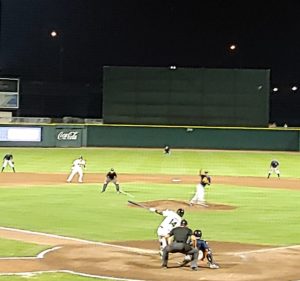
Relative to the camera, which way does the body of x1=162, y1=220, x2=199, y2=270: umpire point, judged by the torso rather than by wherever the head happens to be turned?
away from the camera

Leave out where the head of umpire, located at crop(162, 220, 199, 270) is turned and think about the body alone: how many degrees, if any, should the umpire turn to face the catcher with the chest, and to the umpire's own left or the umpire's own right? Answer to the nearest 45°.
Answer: approximately 45° to the umpire's own right

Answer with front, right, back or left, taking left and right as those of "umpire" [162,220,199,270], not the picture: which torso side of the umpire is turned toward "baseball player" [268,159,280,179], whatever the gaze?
front

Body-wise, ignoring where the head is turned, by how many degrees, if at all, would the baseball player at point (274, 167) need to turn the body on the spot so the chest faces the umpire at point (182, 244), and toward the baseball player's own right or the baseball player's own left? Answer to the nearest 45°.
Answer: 0° — they already face them

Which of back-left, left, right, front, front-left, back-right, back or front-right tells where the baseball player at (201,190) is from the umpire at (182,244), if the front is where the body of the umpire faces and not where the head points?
front

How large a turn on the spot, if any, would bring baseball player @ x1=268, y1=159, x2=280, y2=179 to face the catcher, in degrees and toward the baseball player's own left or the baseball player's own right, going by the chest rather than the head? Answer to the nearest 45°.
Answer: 0° — they already face them

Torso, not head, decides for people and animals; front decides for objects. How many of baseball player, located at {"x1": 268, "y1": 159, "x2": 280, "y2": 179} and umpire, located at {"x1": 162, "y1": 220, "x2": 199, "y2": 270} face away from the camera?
1

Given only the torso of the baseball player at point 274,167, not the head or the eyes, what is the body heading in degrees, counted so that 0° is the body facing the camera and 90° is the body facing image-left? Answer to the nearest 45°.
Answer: approximately 0°

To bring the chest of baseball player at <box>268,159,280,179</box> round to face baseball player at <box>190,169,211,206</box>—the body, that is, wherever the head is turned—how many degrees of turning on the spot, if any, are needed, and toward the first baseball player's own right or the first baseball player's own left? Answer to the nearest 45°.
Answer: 0° — they already face them

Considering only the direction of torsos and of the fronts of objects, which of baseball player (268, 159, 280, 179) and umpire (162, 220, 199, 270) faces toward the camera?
the baseball player

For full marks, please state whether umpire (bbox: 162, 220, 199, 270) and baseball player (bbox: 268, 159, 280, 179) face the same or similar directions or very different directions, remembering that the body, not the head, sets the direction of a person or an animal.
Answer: very different directions
